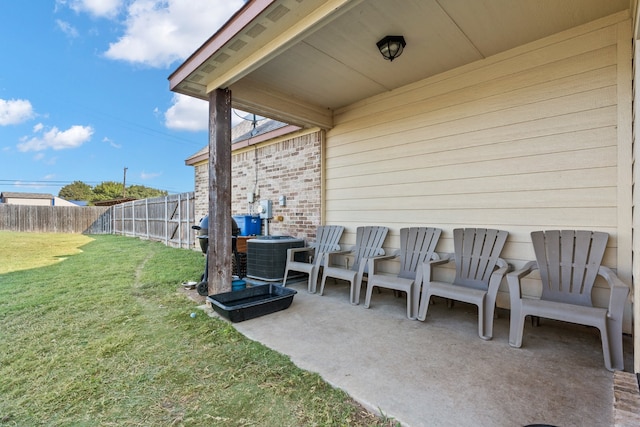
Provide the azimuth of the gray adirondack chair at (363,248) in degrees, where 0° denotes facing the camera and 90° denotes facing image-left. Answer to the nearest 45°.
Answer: approximately 45°

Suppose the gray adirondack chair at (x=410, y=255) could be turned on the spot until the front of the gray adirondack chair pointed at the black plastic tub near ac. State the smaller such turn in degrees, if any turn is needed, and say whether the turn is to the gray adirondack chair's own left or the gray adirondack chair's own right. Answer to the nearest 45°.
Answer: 0° — it already faces it

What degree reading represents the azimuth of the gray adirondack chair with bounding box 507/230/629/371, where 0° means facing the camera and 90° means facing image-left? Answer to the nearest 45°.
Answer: approximately 0°

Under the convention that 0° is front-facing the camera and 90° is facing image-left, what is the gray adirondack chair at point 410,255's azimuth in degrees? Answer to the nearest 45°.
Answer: approximately 45°

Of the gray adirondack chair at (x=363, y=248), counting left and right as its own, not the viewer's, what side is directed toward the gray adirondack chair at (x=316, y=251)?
right

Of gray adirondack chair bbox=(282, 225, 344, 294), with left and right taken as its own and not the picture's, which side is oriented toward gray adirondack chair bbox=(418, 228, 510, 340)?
left

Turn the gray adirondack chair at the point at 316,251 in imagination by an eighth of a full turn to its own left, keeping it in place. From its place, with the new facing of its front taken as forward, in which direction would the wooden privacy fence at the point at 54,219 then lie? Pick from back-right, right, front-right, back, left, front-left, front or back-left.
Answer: back-right

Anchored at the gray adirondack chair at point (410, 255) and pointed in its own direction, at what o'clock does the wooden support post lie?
The wooden support post is roughly at 1 o'clock from the gray adirondack chair.
